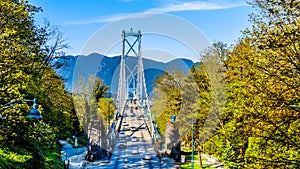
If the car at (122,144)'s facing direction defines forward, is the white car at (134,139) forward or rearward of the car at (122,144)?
rearward

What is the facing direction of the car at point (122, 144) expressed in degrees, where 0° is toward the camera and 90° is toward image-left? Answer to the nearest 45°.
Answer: approximately 0°

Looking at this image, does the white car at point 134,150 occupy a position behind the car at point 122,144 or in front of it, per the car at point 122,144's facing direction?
in front
